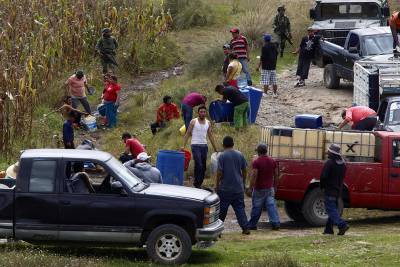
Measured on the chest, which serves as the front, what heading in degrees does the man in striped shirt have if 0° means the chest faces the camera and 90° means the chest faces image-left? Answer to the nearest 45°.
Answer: approximately 45°

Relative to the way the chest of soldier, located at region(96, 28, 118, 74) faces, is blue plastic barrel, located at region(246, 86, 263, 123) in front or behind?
in front

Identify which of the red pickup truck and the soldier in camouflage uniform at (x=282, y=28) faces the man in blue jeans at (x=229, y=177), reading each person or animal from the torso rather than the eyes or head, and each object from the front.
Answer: the soldier in camouflage uniform

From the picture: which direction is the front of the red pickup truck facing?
to the viewer's right

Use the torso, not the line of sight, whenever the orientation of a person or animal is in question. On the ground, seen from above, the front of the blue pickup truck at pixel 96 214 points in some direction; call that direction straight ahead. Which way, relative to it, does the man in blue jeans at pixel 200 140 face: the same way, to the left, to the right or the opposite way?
to the right

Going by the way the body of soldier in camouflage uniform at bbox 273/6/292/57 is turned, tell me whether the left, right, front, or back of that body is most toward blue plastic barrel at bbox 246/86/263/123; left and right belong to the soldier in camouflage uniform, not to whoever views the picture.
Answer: front

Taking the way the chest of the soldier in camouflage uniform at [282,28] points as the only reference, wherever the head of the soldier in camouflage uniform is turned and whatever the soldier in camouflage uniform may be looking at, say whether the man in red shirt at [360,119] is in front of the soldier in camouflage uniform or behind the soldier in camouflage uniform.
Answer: in front

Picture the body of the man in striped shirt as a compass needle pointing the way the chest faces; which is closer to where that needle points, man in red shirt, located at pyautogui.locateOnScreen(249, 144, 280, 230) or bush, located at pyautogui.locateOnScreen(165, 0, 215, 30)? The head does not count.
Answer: the man in red shirt

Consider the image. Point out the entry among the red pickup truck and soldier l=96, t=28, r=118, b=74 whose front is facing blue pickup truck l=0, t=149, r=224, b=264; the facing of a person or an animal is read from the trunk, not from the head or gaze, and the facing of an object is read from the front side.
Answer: the soldier

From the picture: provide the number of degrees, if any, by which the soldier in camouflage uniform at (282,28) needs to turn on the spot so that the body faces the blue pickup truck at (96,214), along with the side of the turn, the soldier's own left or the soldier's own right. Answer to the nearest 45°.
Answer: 0° — they already face it

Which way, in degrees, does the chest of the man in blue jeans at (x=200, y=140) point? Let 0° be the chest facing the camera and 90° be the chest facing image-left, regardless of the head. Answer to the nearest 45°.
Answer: approximately 0°
